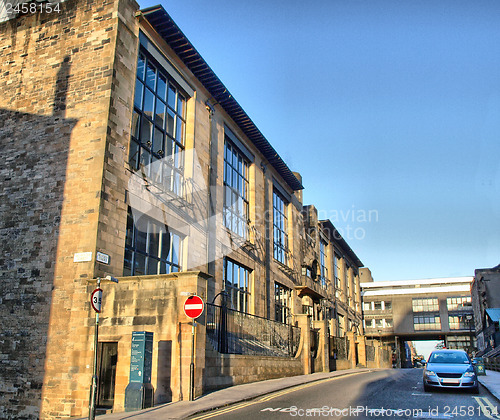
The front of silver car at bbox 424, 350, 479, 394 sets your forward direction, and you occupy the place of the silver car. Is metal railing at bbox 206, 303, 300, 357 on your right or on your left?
on your right

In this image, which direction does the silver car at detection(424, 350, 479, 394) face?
toward the camera

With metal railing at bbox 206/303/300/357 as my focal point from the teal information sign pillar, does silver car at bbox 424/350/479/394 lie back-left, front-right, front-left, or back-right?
front-right

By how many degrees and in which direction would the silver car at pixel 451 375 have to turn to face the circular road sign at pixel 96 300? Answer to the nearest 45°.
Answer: approximately 45° to its right

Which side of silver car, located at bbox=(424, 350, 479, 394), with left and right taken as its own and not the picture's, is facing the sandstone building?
right

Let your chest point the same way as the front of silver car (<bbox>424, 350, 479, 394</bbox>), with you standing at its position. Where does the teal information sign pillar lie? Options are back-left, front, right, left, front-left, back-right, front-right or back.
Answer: front-right

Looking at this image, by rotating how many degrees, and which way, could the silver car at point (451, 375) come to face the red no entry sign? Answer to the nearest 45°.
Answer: approximately 45° to its right

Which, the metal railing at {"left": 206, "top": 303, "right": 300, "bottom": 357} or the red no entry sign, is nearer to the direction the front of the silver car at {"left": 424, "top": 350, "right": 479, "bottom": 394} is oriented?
the red no entry sign

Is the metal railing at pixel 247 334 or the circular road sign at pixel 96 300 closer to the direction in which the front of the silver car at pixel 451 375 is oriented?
the circular road sign
